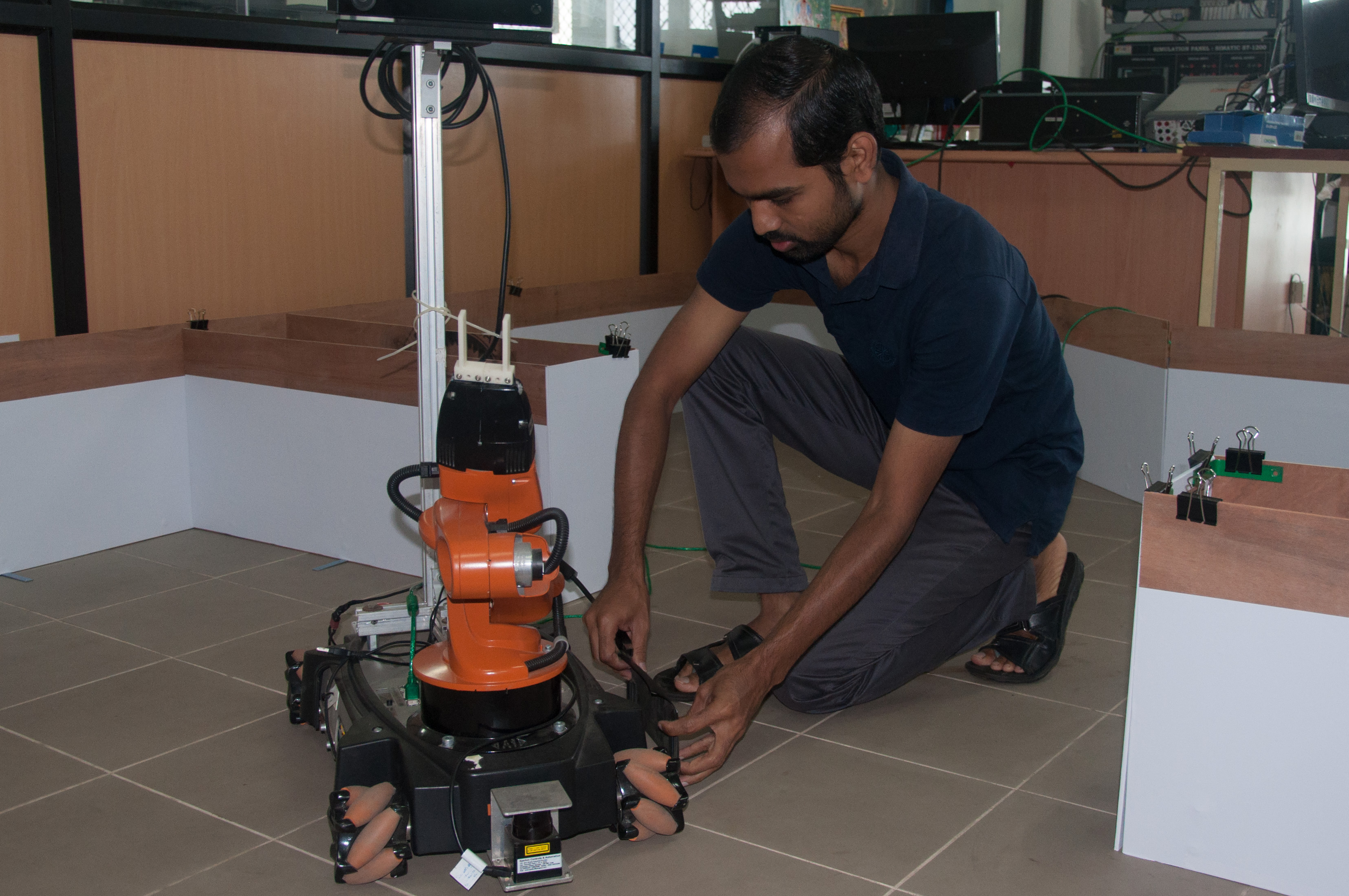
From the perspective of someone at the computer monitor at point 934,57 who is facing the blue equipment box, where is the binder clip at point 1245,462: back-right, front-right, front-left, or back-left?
front-right

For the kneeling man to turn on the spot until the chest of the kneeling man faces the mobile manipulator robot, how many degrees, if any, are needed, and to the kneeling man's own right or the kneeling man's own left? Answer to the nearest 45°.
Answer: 0° — they already face it

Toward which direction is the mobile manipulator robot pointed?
toward the camera

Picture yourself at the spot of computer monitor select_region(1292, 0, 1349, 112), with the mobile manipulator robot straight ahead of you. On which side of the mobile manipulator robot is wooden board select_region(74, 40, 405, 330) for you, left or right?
right

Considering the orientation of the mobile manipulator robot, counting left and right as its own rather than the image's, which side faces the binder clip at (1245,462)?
left

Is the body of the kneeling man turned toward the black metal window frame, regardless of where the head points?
no
